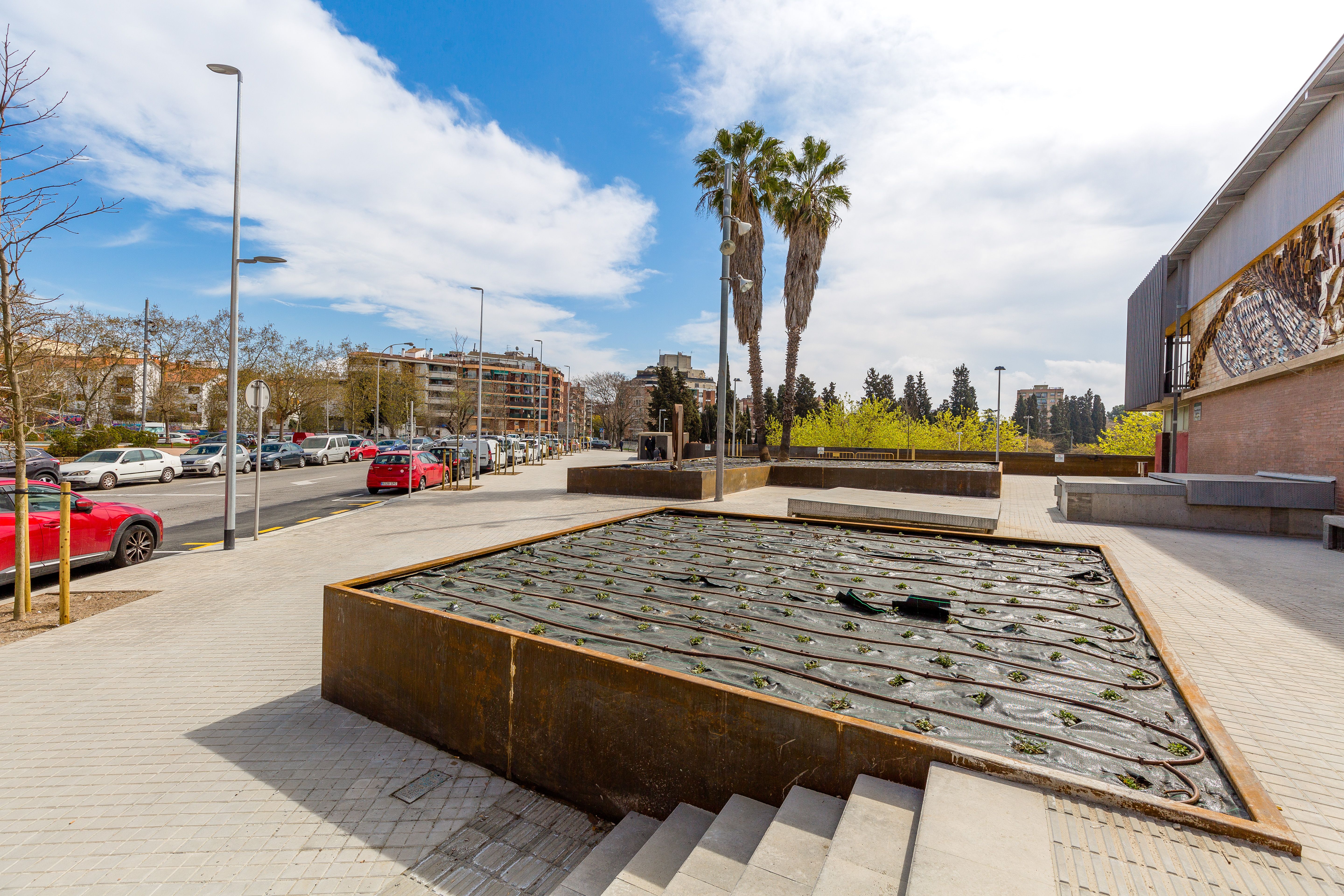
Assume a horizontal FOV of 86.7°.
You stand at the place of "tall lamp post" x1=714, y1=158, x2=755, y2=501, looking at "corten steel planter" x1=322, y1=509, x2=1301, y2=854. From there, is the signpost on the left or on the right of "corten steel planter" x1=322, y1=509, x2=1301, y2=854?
right

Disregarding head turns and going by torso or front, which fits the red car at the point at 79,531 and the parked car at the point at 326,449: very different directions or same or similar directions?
very different directions

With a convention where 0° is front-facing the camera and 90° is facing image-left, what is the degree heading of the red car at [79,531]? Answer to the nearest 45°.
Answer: approximately 225°
